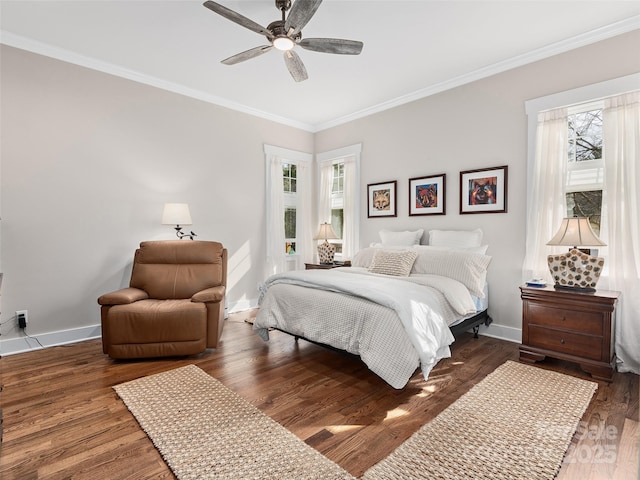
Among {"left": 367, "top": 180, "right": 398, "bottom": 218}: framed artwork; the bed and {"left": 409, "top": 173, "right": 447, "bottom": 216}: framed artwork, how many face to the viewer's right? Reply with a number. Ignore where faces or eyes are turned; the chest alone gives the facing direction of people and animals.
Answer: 0

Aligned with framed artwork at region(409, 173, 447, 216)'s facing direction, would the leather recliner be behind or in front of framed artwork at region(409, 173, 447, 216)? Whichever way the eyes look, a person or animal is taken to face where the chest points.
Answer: in front

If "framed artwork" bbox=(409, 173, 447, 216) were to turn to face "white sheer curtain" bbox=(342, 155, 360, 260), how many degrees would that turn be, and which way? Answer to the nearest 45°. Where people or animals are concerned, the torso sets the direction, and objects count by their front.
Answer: approximately 90° to its right

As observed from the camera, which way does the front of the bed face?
facing the viewer and to the left of the viewer

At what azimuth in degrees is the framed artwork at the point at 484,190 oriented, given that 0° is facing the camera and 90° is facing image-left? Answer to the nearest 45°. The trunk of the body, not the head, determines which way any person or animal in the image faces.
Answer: approximately 45°

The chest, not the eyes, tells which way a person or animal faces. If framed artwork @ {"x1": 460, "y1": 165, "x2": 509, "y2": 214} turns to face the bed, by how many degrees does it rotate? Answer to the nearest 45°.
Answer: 0° — it already faces it

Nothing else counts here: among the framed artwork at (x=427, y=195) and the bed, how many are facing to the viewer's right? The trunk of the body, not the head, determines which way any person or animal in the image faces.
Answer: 0

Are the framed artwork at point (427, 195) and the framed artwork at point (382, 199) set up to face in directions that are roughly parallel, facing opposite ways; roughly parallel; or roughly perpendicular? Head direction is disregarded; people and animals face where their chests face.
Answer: roughly parallel

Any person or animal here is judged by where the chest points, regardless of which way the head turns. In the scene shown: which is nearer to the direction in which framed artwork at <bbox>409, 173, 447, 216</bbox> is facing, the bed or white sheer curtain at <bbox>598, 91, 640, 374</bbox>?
the bed

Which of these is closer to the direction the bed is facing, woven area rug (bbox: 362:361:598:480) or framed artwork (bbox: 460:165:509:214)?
the woven area rug

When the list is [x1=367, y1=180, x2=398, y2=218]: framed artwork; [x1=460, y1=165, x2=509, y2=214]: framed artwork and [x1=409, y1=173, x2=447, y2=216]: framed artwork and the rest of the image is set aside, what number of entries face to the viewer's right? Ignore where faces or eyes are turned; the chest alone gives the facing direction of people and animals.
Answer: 0

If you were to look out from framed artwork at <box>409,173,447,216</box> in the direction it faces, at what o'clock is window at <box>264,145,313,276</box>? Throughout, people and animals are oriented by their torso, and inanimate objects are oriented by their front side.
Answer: The window is roughly at 2 o'clock from the framed artwork.

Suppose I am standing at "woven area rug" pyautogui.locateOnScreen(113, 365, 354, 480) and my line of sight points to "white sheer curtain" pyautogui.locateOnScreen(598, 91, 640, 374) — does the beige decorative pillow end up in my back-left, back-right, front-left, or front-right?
front-left

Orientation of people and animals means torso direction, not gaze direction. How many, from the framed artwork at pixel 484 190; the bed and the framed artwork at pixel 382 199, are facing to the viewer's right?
0

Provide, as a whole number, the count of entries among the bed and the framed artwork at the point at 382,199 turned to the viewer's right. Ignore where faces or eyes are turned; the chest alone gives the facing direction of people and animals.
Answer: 0
